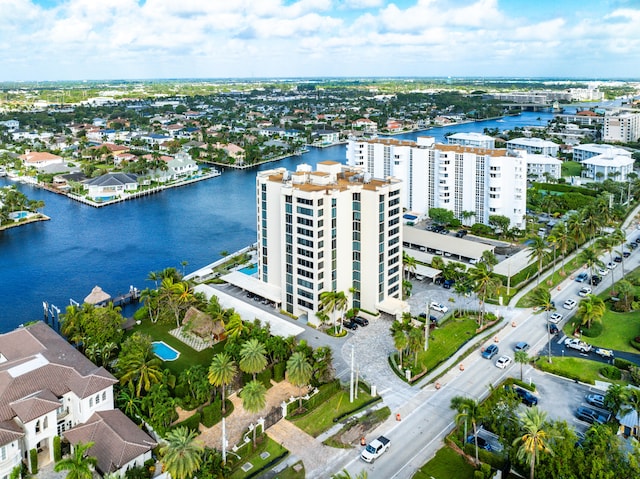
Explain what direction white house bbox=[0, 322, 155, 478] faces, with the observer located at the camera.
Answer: facing the viewer and to the right of the viewer

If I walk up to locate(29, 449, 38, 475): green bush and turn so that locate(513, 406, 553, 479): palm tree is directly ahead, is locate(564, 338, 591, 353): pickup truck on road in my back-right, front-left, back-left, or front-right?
front-left

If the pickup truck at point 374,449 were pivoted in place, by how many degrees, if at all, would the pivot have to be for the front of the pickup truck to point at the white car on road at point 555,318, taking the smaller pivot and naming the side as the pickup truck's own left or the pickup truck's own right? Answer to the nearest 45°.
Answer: approximately 180°

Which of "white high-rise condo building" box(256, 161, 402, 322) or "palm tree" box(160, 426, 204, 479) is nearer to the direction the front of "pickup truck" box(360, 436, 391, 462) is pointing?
the palm tree

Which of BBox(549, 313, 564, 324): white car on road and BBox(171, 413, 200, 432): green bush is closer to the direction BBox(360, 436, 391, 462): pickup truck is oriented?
the green bush

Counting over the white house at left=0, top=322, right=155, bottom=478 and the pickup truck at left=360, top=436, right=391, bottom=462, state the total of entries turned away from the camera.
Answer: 0

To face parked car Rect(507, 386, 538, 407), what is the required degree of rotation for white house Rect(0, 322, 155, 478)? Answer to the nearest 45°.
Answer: approximately 45° to its left

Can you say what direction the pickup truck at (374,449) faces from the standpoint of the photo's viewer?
facing the viewer and to the left of the viewer

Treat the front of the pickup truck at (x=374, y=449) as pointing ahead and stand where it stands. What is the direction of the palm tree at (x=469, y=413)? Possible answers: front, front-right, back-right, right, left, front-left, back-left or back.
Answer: back-left

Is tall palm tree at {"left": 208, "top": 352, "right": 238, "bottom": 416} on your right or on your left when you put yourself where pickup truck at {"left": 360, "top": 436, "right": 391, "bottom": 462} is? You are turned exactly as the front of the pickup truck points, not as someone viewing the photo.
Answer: on your right

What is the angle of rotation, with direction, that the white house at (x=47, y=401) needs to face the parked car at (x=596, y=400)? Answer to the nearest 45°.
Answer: approximately 45° to its left

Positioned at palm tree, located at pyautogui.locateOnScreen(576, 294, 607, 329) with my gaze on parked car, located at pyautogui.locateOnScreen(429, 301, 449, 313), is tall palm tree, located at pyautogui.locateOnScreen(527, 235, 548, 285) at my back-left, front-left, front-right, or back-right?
front-right

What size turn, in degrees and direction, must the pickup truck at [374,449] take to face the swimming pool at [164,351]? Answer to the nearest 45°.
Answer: approximately 90° to its right

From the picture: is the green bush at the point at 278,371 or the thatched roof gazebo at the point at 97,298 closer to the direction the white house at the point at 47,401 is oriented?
the green bush

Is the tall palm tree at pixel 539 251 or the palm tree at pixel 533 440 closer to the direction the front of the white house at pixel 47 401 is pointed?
the palm tree
